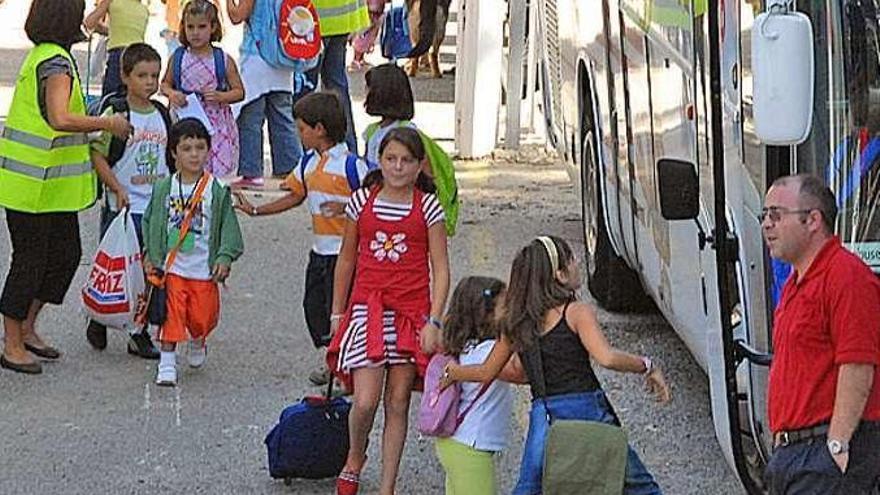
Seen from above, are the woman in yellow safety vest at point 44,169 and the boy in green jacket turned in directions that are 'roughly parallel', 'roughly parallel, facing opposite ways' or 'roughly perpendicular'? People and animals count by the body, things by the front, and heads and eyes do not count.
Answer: roughly perpendicular

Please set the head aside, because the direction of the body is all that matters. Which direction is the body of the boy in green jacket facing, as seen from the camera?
toward the camera

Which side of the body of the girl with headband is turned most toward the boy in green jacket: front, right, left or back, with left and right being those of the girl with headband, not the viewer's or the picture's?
left

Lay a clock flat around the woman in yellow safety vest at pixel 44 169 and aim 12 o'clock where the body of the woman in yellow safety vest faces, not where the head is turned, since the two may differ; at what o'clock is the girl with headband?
The girl with headband is roughly at 2 o'clock from the woman in yellow safety vest.

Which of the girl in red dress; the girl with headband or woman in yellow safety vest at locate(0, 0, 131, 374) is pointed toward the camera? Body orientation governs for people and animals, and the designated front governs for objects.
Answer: the girl in red dress

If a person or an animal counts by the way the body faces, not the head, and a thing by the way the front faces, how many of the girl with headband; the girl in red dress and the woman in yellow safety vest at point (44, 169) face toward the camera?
1

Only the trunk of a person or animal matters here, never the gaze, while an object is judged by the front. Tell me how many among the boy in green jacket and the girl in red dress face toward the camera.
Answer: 2

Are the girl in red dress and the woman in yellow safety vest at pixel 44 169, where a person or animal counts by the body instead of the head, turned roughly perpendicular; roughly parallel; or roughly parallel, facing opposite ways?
roughly perpendicular

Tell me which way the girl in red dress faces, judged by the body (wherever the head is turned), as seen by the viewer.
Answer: toward the camera

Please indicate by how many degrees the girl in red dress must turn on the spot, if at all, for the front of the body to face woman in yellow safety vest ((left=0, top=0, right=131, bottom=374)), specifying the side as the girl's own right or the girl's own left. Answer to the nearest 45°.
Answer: approximately 135° to the girl's own right

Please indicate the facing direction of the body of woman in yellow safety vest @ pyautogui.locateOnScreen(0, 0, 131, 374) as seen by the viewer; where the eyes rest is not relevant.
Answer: to the viewer's right

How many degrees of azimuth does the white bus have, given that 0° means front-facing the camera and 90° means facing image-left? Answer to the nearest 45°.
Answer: approximately 315°
